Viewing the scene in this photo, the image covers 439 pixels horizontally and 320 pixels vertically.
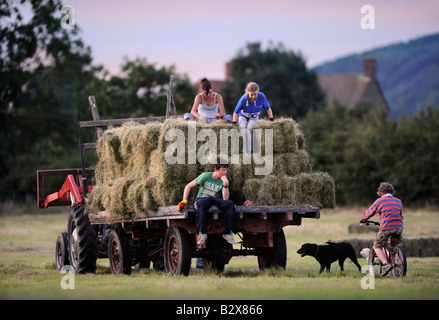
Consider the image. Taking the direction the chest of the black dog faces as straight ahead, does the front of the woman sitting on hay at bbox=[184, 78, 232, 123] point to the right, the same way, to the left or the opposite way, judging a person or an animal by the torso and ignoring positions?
to the left

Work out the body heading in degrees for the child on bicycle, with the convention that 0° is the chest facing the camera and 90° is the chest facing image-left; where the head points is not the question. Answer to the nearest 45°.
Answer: approximately 135°

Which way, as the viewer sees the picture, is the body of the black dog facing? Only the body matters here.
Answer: to the viewer's left

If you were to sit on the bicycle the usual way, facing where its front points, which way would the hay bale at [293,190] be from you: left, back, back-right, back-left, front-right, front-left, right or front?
front-left

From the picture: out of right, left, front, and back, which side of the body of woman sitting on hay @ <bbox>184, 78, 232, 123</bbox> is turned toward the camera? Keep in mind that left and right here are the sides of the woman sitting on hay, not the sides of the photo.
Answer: front

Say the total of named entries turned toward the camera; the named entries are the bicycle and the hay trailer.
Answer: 0

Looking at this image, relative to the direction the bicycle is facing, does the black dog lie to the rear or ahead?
ahead
